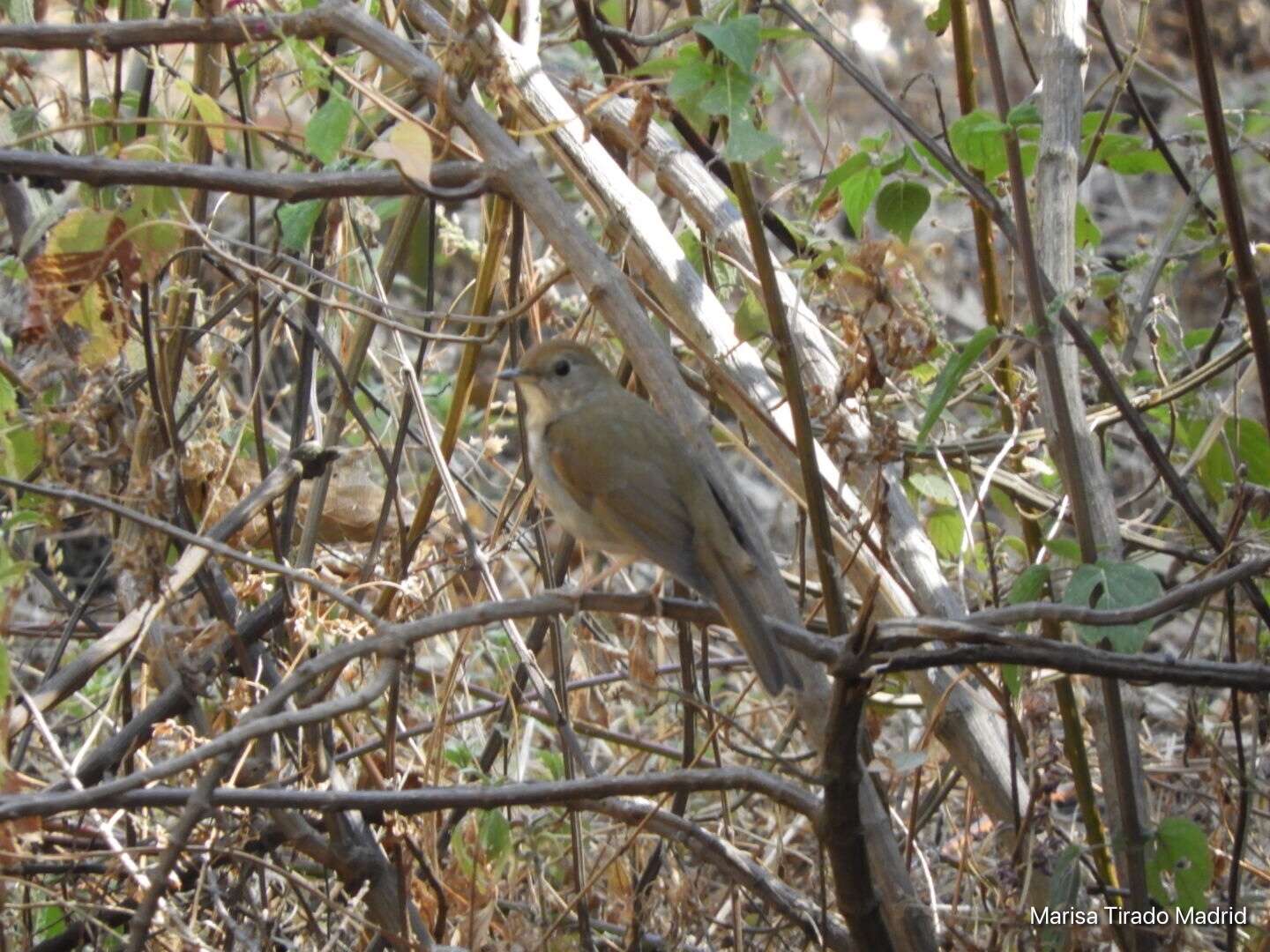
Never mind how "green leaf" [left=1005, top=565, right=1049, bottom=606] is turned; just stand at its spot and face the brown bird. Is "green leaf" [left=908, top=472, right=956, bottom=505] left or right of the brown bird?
right

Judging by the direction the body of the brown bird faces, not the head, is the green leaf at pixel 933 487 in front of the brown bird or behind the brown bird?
behind

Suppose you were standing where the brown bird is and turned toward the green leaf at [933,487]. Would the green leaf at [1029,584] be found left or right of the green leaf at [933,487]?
right

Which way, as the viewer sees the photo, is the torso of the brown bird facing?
to the viewer's left

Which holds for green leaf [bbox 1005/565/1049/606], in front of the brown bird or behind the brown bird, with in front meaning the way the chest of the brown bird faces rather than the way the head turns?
behind
